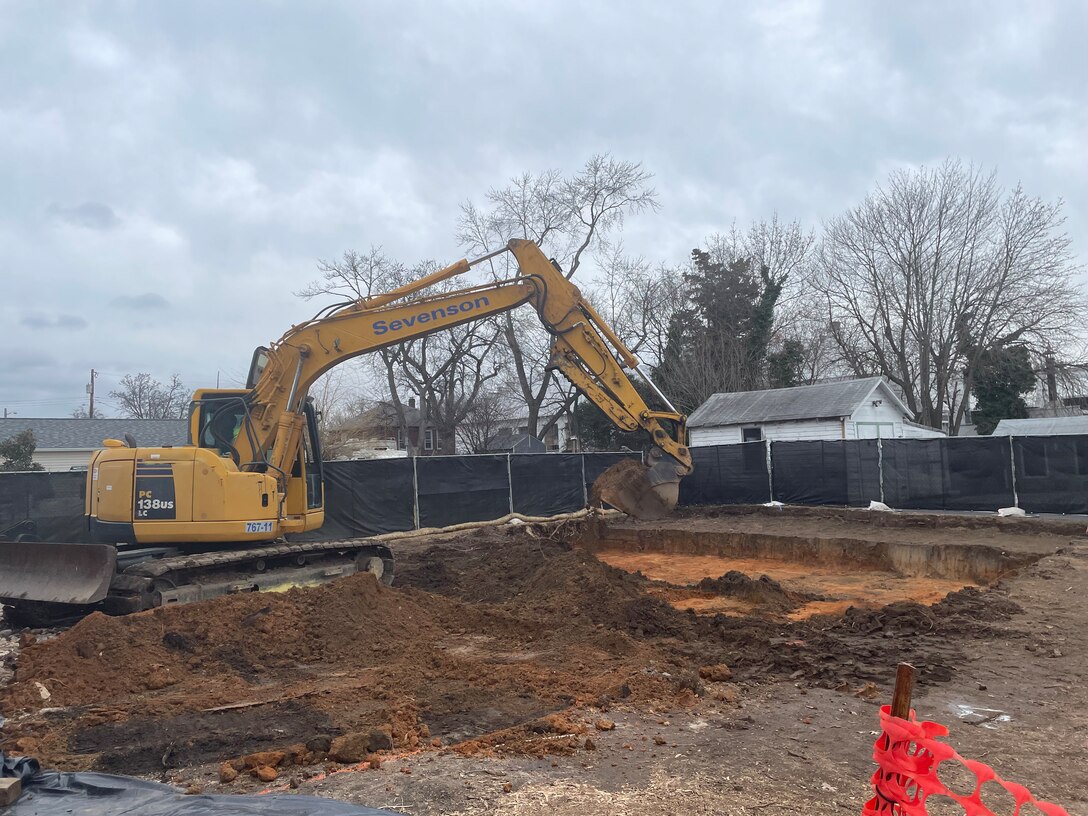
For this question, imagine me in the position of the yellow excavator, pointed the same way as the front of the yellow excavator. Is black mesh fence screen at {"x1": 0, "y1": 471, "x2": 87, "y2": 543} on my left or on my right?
on my left

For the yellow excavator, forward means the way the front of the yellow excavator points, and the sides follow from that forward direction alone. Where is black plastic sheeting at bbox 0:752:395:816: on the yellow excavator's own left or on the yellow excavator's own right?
on the yellow excavator's own right

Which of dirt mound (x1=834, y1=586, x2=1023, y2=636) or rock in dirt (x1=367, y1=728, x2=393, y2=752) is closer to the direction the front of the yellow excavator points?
the dirt mound

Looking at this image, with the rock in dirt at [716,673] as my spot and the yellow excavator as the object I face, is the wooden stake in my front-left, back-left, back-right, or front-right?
back-left

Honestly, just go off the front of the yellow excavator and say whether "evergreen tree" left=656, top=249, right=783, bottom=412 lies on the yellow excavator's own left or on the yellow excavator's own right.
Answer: on the yellow excavator's own left

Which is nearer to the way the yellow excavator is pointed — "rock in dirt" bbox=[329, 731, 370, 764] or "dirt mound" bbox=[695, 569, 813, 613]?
the dirt mound

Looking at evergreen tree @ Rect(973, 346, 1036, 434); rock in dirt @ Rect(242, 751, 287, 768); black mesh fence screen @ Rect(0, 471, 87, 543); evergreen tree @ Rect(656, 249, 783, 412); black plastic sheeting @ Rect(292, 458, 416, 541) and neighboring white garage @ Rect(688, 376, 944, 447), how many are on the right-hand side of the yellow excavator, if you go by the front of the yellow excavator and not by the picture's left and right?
1

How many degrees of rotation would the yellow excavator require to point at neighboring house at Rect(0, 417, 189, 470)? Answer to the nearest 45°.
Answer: approximately 90° to its left

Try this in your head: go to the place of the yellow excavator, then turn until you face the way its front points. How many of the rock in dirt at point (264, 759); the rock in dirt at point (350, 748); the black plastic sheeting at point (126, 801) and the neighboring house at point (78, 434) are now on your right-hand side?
3

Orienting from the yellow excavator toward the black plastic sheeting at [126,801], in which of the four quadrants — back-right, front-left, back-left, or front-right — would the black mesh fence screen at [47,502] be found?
back-right

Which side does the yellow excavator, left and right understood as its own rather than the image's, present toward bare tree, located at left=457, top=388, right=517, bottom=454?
left

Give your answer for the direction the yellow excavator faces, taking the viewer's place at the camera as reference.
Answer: facing to the right of the viewer

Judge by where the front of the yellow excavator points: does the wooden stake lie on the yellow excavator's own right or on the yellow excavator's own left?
on the yellow excavator's own right

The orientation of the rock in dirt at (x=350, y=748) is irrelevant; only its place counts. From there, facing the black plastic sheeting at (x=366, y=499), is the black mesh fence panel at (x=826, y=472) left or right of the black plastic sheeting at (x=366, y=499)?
right
